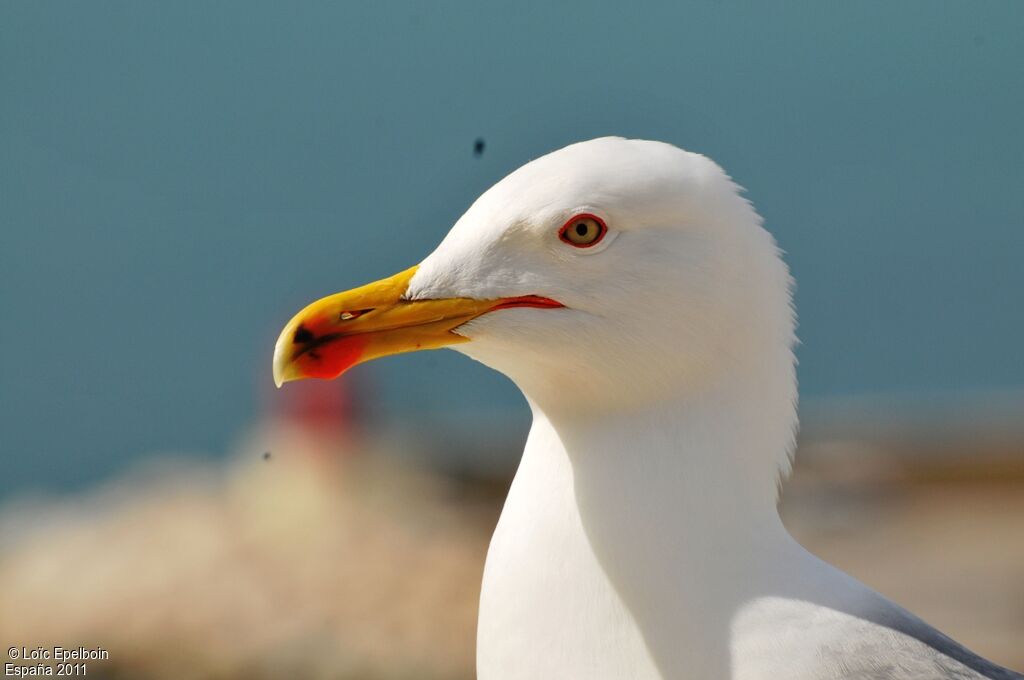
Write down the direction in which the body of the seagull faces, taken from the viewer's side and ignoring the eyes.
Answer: to the viewer's left
